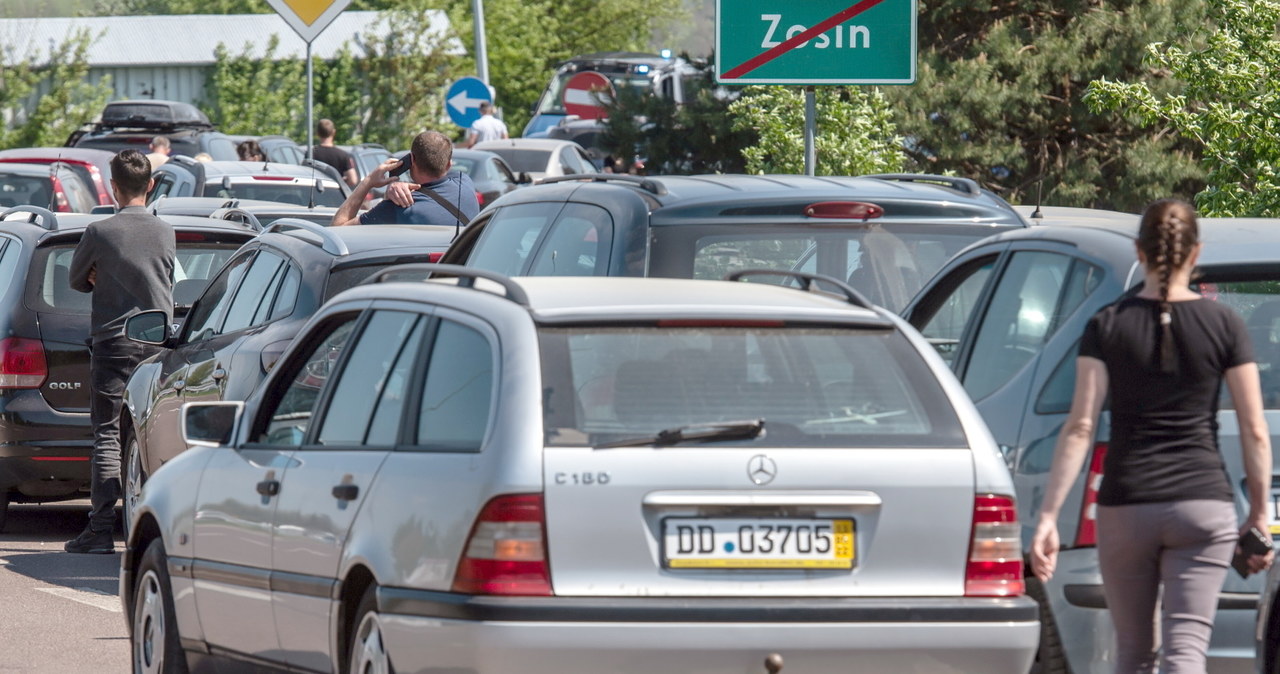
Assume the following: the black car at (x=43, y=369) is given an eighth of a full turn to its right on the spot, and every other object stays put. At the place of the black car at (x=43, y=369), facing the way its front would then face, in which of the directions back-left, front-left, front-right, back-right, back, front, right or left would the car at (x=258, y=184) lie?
front

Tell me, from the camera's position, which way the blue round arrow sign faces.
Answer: facing the viewer

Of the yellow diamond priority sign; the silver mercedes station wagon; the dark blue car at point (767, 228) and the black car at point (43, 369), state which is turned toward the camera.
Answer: the yellow diamond priority sign

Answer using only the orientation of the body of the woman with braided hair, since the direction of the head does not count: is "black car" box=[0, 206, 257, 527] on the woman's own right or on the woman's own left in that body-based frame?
on the woman's own left

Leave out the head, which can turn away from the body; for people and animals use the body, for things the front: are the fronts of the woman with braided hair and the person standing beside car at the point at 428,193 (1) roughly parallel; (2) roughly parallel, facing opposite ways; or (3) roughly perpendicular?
roughly parallel

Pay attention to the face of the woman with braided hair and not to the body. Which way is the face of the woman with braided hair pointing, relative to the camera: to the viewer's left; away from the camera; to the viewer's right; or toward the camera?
away from the camera

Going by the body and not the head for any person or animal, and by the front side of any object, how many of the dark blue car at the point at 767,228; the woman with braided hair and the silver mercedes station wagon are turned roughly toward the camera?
0

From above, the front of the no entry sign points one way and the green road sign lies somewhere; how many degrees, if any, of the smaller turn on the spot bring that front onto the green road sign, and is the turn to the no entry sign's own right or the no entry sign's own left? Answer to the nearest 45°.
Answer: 0° — it already faces it

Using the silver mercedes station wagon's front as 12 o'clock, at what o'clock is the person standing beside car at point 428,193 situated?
The person standing beside car is roughly at 1 o'clock from the silver mercedes station wagon.

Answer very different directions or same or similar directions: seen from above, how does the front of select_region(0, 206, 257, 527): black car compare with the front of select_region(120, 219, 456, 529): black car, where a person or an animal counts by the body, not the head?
same or similar directions

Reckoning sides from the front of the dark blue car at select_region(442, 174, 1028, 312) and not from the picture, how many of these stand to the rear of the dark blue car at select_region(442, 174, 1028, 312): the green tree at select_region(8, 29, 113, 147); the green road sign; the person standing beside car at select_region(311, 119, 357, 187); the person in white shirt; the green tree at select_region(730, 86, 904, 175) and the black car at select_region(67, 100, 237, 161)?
0

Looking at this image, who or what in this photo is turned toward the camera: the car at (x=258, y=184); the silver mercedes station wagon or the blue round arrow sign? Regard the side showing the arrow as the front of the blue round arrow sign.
the blue round arrow sign

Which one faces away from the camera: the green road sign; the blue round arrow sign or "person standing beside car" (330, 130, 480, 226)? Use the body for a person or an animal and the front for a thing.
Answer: the person standing beside car

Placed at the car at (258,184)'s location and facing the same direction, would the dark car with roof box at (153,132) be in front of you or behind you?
in front

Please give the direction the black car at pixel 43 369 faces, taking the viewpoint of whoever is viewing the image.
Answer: facing away from the viewer and to the left of the viewer

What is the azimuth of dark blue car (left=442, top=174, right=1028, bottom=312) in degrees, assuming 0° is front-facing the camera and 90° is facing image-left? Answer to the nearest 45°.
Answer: approximately 135°
